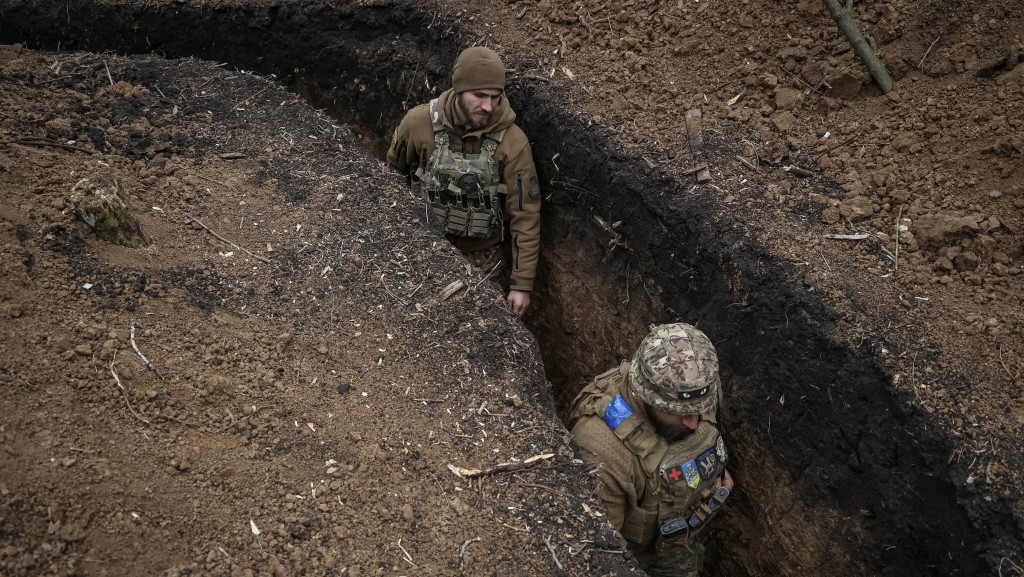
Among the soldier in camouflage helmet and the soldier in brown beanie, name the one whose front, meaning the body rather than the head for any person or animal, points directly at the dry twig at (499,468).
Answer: the soldier in brown beanie

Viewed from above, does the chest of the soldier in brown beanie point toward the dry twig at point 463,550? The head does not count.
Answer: yes

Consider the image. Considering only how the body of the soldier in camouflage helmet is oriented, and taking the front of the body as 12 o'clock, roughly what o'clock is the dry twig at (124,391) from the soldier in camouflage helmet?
The dry twig is roughly at 4 o'clock from the soldier in camouflage helmet.

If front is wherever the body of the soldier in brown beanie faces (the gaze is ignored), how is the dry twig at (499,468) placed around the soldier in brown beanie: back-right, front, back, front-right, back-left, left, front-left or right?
front

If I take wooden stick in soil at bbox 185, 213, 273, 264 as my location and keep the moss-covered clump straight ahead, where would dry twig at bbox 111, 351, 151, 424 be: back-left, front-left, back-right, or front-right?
front-left

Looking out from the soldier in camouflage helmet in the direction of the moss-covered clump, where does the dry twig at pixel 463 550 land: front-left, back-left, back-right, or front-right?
front-left

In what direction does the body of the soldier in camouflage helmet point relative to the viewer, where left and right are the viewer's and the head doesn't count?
facing the viewer and to the right of the viewer

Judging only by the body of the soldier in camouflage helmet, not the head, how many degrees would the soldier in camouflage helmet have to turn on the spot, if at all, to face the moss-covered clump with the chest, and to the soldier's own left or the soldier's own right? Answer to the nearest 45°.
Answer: approximately 135° to the soldier's own right

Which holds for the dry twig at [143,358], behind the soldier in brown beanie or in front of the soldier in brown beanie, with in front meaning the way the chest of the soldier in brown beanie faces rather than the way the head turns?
in front

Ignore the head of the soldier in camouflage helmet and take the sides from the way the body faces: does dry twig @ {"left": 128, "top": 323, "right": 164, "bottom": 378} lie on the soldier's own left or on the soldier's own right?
on the soldier's own right

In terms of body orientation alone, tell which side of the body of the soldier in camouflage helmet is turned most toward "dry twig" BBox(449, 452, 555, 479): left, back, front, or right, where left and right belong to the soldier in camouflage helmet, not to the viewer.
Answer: right

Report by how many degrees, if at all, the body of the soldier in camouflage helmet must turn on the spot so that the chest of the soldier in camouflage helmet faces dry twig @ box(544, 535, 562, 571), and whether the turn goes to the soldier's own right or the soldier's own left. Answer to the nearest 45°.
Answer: approximately 90° to the soldier's own right

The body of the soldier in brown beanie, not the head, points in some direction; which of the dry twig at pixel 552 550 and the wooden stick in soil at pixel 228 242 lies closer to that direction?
the dry twig

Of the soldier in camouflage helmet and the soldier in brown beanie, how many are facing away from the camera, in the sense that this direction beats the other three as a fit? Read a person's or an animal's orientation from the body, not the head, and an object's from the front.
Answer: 0

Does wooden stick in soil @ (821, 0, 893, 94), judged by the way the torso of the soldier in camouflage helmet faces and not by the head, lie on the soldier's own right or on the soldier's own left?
on the soldier's own left

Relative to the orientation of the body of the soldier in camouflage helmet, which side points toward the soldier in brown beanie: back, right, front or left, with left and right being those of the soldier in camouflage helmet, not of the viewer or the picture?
back

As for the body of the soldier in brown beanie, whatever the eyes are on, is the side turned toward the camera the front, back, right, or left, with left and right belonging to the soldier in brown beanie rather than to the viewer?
front
